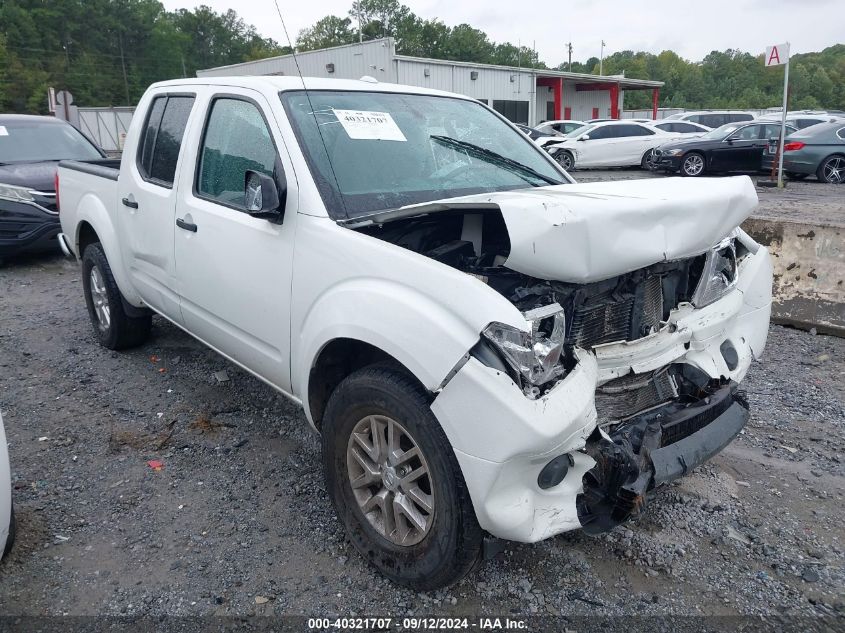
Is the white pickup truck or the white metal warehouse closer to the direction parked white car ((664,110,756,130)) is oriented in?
the white metal warehouse

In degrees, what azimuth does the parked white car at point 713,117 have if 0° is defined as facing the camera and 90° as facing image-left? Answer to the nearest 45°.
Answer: approximately 90°

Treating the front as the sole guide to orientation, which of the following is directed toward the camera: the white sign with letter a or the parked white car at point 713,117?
the white sign with letter a

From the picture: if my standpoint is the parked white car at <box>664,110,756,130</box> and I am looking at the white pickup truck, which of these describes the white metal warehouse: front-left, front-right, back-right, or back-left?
back-right

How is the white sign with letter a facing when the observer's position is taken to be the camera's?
facing the viewer

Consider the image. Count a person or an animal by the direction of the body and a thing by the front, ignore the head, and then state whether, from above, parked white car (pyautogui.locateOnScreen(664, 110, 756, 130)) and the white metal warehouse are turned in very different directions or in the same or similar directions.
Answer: very different directions

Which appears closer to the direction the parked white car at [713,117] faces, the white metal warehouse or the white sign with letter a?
the white metal warehouse

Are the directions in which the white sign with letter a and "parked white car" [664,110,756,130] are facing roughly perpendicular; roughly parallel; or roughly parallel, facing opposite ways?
roughly perpendicular

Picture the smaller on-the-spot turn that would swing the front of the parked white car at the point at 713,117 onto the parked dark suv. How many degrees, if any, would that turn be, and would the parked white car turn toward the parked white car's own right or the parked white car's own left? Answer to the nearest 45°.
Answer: approximately 90° to the parked white car's own left

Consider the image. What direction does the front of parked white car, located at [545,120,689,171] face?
to the viewer's left

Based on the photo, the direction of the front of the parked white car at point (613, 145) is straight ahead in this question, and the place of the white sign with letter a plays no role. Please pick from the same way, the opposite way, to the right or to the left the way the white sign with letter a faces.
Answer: to the left

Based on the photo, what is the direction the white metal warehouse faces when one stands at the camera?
facing the viewer and to the right of the viewer

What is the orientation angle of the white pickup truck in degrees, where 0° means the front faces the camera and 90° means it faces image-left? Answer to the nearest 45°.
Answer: approximately 315°

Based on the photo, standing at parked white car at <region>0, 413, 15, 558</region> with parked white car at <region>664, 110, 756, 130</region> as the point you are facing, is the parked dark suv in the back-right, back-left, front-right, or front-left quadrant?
front-left
